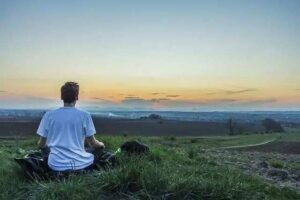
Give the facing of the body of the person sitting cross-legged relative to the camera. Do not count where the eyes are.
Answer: away from the camera

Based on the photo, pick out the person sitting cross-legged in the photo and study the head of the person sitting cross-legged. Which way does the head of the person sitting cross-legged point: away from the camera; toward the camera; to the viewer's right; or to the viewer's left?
away from the camera
